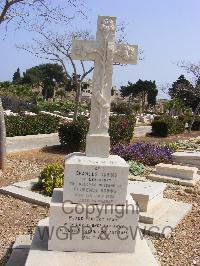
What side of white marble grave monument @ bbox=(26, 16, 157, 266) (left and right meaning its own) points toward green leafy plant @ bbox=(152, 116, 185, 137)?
back

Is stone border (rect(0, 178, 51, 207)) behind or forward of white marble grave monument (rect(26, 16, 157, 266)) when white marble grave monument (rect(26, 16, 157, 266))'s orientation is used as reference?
behind

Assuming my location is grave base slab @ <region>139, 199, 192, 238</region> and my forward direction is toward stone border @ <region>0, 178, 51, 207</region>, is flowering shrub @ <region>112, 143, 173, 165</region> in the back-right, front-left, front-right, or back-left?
front-right

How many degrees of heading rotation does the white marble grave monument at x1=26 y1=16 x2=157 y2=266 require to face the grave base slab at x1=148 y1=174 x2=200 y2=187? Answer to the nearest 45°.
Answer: approximately 135° to its left

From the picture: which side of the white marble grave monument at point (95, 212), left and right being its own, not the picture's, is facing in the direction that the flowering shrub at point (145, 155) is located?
back

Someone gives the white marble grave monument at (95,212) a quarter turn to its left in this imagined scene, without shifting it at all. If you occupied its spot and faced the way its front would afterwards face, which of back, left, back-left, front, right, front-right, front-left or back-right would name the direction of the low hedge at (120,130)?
left

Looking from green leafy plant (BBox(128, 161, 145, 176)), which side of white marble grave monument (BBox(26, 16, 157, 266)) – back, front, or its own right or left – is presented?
back

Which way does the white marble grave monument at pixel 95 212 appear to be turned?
toward the camera

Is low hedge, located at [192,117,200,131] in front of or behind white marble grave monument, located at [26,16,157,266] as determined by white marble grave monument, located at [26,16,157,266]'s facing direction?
behind

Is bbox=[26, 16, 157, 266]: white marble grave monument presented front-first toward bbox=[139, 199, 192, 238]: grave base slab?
no

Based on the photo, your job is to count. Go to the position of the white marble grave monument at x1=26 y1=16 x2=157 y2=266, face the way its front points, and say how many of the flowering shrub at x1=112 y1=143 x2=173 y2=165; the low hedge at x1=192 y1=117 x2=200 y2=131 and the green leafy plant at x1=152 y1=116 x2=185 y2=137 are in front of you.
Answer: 0
